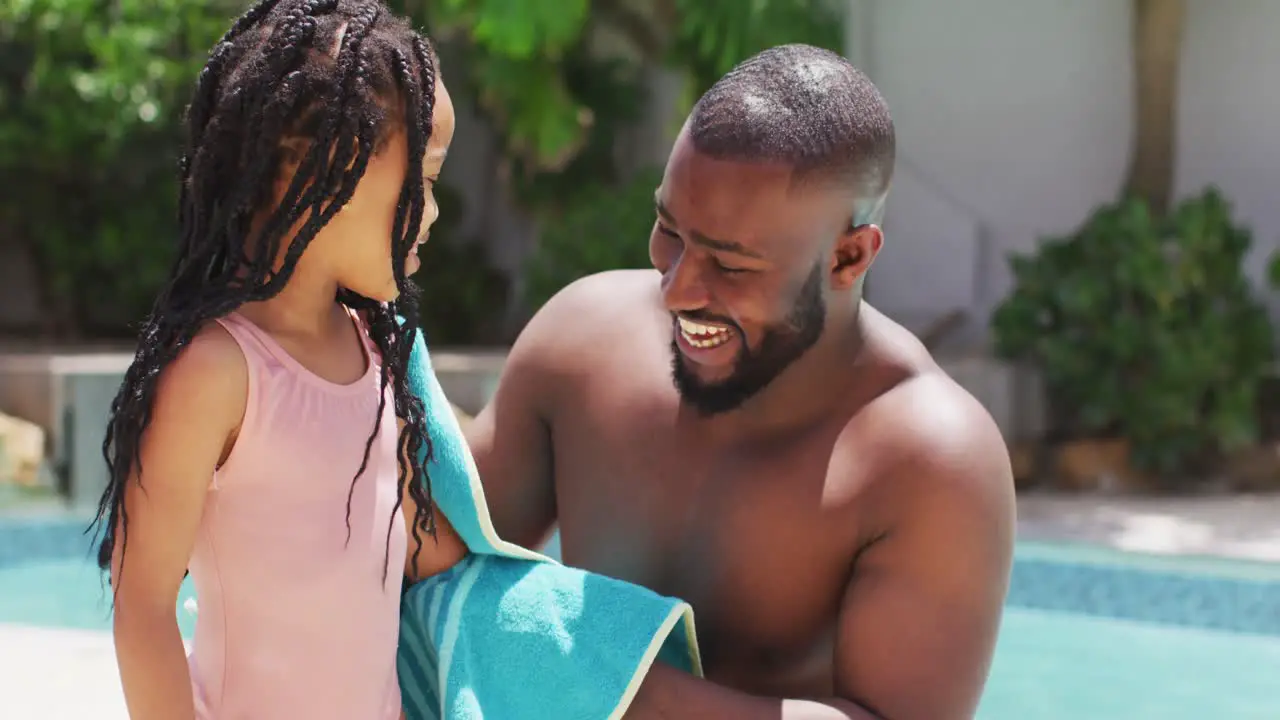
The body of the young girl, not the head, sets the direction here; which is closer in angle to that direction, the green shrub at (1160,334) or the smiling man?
the smiling man

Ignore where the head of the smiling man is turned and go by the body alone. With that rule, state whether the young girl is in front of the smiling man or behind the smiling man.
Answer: in front

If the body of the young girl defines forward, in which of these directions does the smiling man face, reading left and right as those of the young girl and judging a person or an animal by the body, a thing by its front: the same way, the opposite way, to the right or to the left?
to the right

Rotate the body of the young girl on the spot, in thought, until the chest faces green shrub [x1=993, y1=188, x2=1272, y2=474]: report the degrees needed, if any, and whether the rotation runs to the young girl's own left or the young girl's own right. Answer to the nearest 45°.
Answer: approximately 90° to the young girl's own left

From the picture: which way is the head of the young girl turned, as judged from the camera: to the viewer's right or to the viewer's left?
to the viewer's right

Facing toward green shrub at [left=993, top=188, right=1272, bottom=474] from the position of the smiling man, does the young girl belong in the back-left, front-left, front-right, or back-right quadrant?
back-left

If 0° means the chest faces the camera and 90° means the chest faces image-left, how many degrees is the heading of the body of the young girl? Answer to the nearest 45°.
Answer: approximately 315°

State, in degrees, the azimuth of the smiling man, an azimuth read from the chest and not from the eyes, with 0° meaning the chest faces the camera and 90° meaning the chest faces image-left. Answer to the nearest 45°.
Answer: approximately 45°

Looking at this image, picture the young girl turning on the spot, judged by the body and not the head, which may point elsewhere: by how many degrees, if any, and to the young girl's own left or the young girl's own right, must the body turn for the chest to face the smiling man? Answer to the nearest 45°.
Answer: approximately 45° to the young girl's own left

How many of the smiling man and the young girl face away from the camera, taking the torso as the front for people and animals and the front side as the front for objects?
0
